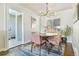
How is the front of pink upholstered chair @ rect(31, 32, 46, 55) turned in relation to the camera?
facing away from the viewer and to the right of the viewer
